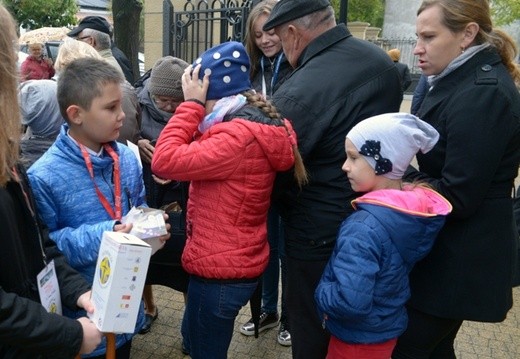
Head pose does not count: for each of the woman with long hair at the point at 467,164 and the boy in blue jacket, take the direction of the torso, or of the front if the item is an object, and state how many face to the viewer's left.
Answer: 1

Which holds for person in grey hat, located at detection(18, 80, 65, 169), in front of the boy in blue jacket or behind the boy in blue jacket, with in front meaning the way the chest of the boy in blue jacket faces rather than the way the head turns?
behind

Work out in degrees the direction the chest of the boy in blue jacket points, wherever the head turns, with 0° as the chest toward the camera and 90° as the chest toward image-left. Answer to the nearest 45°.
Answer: approximately 315°

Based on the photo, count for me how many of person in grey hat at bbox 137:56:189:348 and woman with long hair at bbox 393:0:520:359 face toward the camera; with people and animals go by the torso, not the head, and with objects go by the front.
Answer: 1

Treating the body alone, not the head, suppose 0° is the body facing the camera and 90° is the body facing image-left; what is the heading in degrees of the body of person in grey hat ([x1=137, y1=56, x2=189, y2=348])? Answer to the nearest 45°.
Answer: approximately 0°

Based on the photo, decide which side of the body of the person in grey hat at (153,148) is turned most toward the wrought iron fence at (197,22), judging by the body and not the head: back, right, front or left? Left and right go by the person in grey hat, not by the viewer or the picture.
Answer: back

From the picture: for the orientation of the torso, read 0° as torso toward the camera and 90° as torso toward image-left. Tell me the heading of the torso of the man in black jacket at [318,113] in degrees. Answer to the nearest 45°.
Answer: approximately 135°

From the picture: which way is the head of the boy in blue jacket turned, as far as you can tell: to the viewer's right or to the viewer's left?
to the viewer's right

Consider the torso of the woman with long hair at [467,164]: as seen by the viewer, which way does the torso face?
to the viewer's left
